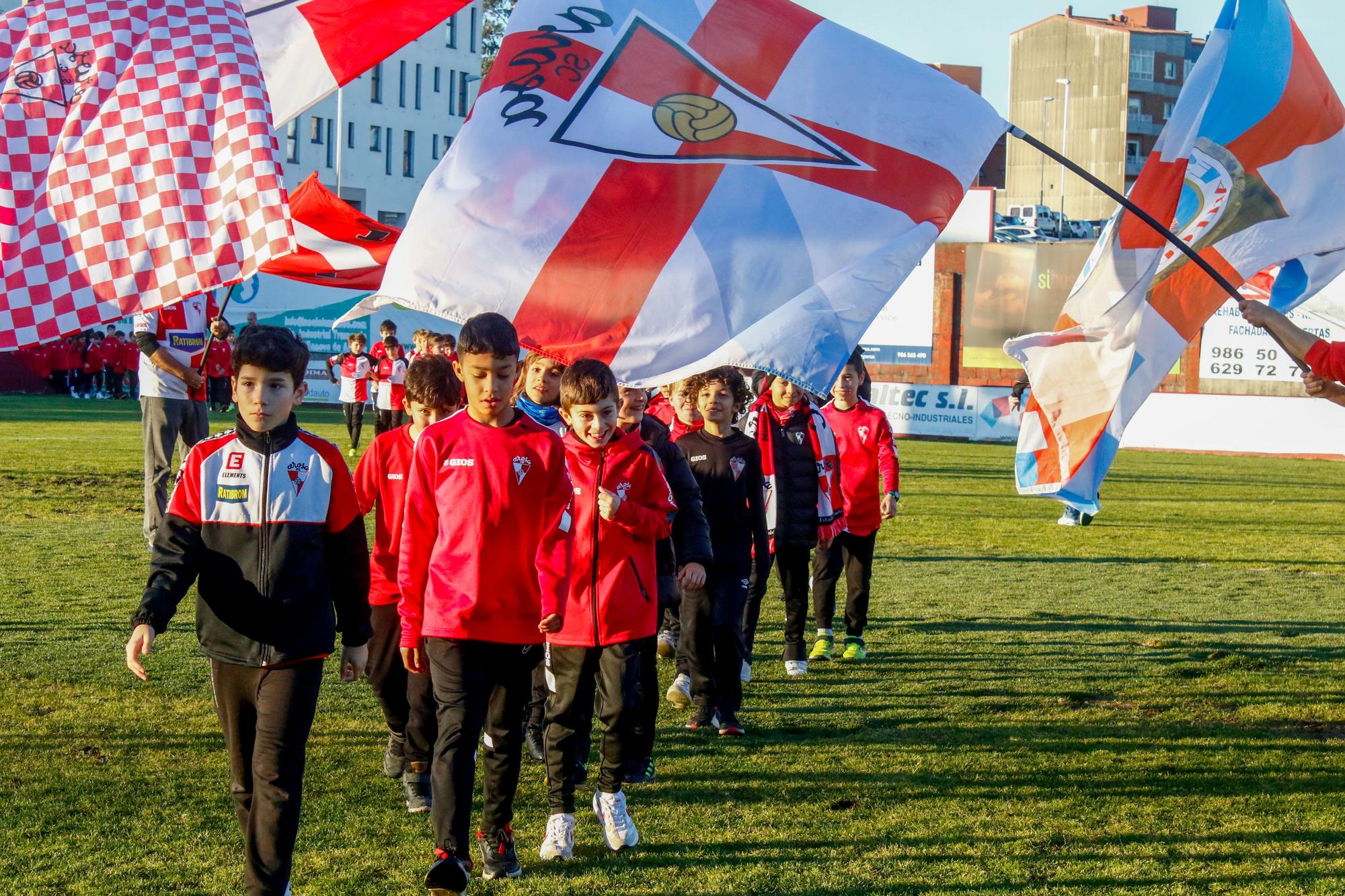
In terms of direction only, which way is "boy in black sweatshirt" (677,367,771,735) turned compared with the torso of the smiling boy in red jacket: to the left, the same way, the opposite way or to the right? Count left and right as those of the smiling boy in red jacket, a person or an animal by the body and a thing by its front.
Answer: the same way

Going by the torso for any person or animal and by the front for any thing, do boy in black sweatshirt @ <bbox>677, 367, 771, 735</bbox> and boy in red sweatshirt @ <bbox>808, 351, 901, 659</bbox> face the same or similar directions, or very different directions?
same or similar directions

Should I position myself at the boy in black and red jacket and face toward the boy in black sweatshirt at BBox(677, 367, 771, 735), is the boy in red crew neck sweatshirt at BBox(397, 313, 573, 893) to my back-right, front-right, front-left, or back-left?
front-right

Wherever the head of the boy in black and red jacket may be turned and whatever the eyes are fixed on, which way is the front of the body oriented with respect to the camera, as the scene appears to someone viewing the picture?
toward the camera

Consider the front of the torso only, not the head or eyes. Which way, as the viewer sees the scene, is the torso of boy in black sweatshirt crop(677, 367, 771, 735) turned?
toward the camera

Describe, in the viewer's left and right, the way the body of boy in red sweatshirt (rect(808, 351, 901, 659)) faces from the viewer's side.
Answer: facing the viewer

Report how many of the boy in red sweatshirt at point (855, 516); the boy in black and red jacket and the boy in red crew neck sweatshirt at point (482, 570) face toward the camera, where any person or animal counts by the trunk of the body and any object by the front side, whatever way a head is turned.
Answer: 3

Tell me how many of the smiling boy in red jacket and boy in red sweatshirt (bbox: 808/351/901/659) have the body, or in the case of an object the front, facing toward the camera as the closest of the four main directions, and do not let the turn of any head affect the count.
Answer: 2

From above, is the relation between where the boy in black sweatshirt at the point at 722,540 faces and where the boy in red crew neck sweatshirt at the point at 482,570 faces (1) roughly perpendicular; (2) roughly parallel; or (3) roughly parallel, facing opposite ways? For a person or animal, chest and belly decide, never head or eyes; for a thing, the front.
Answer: roughly parallel

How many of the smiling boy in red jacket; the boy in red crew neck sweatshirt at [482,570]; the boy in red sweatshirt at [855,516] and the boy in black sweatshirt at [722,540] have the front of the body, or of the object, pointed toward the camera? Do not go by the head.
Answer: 4

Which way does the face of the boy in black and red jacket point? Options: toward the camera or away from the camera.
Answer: toward the camera

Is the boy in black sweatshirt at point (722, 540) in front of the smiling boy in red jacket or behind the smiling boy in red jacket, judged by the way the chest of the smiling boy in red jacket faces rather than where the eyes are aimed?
behind
